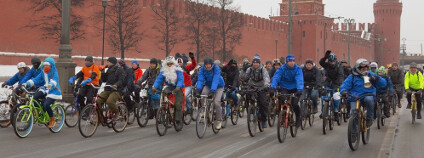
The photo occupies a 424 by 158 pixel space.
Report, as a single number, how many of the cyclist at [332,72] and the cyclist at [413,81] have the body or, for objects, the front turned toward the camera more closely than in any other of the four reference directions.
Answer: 2

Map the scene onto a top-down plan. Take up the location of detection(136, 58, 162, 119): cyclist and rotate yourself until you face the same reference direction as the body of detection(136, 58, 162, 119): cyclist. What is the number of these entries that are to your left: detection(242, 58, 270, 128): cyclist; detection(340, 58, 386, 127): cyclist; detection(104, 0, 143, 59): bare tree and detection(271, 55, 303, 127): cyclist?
3

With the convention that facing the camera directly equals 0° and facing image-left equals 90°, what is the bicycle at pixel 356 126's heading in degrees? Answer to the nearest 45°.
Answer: approximately 45°

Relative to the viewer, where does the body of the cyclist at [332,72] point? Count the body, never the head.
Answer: toward the camera

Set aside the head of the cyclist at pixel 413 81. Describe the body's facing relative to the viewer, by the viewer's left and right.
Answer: facing the viewer

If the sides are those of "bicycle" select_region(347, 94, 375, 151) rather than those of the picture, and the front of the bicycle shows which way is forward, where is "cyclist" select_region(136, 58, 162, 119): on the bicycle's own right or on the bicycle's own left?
on the bicycle's own right

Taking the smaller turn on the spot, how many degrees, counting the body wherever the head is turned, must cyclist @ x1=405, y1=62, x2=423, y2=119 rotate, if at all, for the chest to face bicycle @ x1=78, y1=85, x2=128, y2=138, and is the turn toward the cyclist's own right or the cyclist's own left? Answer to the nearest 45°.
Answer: approximately 45° to the cyclist's own right

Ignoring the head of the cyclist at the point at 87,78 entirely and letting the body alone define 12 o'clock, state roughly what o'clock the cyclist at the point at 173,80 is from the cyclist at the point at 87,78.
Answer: the cyclist at the point at 173,80 is roughly at 9 o'clock from the cyclist at the point at 87,78.

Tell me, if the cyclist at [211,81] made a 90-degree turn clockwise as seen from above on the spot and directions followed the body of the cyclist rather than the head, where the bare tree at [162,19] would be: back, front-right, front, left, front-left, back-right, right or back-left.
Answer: front-right

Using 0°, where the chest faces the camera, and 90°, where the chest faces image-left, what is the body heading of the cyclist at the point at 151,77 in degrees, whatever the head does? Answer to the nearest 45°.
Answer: approximately 45°

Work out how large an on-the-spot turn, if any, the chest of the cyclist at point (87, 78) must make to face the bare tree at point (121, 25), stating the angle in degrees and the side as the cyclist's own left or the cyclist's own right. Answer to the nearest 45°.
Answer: approximately 135° to the cyclist's own right

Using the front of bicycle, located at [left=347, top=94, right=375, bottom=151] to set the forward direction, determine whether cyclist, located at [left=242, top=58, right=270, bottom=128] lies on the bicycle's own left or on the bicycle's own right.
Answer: on the bicycle's own right
